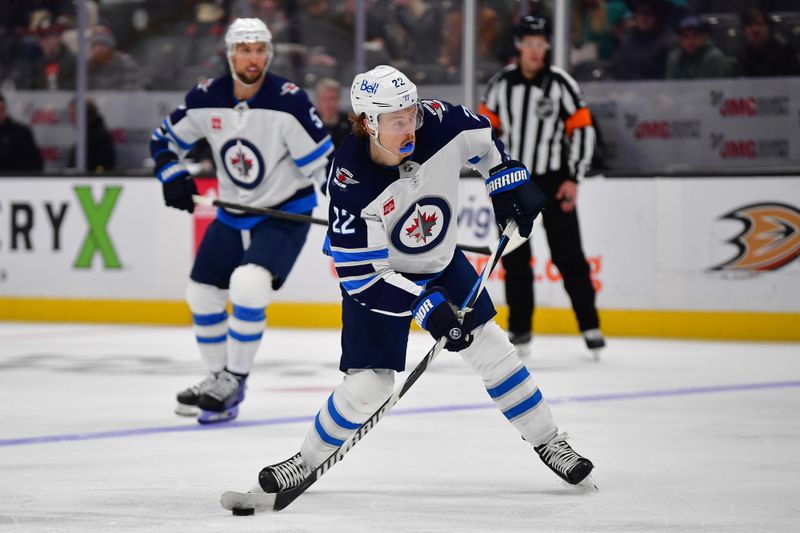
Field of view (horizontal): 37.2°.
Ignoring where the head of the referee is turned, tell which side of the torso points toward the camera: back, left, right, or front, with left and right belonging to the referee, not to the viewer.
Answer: front

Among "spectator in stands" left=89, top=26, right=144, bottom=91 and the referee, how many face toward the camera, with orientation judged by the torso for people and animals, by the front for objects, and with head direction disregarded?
2

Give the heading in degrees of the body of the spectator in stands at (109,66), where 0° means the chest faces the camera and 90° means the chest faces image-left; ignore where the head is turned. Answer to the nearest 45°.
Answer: approximately 0°

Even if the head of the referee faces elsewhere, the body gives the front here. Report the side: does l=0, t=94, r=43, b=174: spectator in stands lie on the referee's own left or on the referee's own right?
on the referee's own right

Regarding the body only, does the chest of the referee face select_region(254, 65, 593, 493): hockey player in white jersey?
yes

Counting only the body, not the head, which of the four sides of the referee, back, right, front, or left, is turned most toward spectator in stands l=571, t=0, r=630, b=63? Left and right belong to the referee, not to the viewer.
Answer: back

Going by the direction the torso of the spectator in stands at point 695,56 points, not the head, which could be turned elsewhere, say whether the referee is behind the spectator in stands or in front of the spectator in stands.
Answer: in front

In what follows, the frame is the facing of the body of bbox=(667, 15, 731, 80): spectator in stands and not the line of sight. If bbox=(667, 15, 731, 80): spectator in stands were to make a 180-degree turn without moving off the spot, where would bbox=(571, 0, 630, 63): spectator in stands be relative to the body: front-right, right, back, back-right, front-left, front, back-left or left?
left

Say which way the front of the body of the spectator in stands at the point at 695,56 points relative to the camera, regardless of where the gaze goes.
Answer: toward the camera

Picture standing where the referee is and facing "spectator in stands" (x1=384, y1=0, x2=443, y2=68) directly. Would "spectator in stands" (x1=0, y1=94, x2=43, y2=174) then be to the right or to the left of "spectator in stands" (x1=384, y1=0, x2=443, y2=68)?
left

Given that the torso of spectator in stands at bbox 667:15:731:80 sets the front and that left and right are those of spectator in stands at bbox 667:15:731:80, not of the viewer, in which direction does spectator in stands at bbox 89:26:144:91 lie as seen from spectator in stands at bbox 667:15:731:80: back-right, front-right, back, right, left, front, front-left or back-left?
right

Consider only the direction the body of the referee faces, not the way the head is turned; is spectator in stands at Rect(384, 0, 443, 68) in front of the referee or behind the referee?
behind

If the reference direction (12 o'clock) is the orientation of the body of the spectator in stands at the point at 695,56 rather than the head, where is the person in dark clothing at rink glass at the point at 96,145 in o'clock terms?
the person in dark clothing at rink glass at the point at 96,145 is roughly at 3 o'clock from the spectator in stands at the point at 695,56.

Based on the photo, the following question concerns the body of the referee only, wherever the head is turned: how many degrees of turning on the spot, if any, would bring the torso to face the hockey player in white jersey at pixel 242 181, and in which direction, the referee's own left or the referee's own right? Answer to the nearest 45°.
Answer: approximately 45° to the referee's own right
